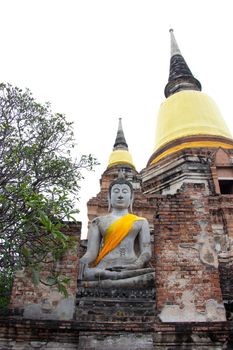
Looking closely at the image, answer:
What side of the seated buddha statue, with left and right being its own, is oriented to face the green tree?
right

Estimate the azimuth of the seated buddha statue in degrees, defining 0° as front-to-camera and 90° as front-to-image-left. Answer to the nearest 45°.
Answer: approximately 0°

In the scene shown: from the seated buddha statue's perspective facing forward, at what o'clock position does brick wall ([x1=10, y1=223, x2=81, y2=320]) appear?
The brick wall is roughly at 2 o'clock from the seated buddha statue.
